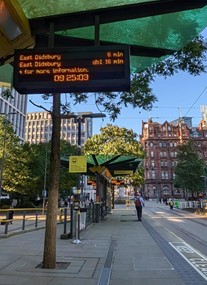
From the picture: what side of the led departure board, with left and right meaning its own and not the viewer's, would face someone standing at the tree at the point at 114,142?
back

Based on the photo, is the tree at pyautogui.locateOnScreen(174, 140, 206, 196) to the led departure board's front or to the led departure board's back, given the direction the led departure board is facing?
to the back

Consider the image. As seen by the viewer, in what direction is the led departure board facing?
toward the camera

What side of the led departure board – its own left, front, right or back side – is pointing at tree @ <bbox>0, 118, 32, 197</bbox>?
back
